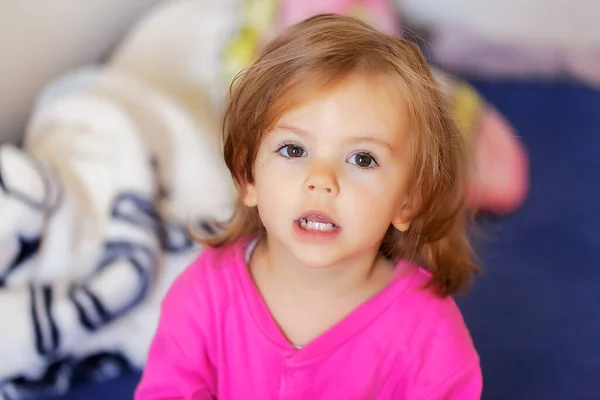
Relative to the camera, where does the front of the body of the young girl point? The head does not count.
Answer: toward the camera

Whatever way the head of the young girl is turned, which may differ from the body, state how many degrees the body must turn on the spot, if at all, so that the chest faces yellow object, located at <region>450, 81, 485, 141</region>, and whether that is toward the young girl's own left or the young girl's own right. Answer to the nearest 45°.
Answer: approximately 180°
